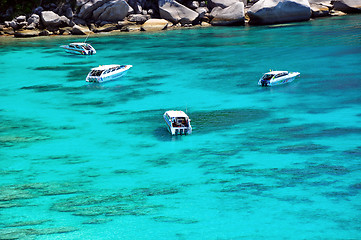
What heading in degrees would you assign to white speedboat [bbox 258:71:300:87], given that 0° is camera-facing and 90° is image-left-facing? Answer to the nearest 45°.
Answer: approximately 225°

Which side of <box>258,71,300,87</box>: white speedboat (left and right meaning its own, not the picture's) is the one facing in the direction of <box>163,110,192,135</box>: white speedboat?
back
